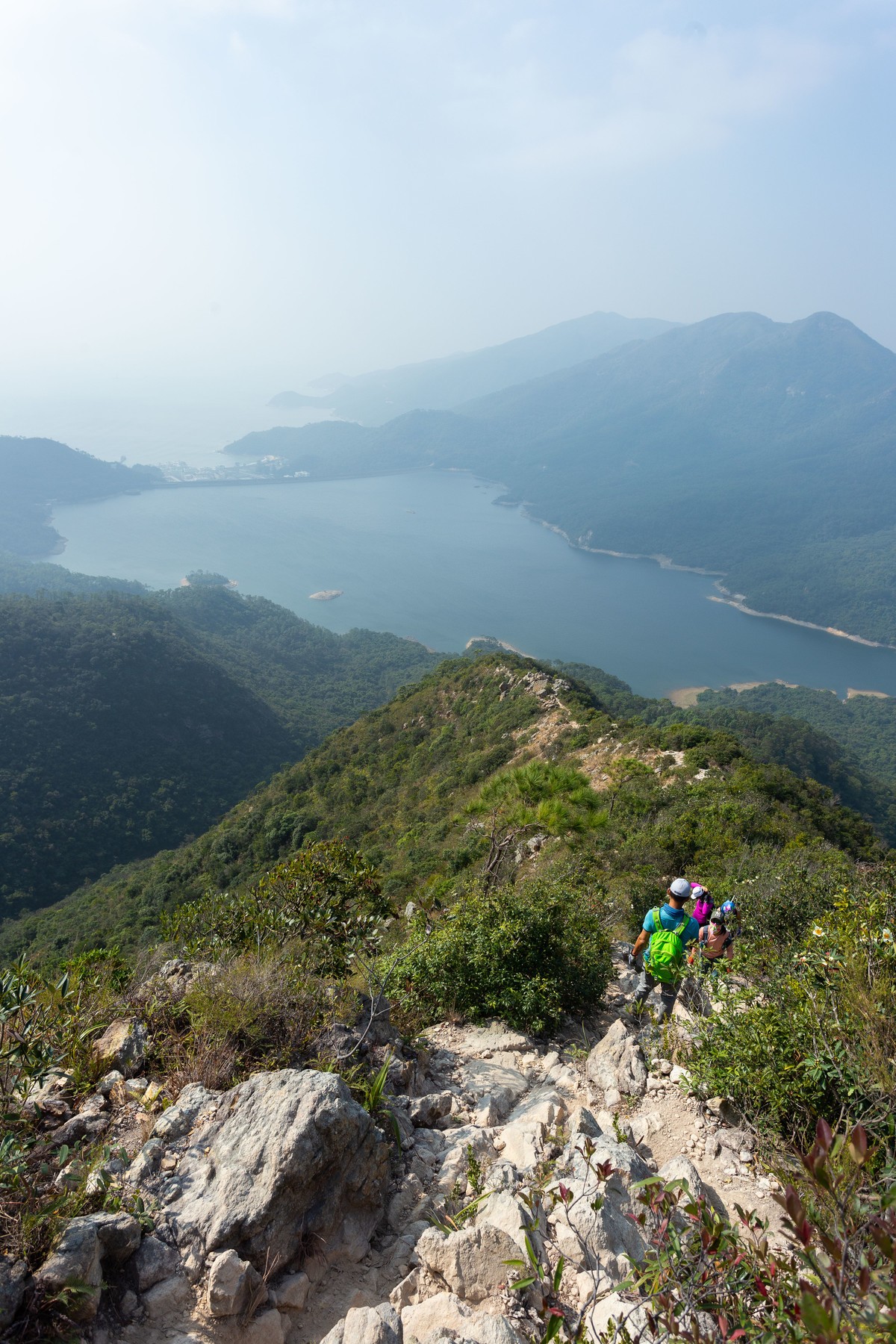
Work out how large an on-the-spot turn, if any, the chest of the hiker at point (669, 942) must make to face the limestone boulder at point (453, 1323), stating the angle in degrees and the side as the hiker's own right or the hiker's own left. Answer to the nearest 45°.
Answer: approximately 180°

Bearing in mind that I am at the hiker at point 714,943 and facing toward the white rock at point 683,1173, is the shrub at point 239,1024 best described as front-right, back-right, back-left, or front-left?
front-right

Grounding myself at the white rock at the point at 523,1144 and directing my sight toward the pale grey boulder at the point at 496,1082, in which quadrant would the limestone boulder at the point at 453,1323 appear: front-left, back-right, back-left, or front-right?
back-left

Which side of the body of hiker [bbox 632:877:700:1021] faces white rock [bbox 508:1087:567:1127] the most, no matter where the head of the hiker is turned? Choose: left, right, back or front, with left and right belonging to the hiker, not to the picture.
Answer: back

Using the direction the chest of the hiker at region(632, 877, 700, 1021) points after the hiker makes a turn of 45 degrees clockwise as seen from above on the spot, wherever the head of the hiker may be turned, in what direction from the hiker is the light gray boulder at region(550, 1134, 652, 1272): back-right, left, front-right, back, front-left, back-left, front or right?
back-right

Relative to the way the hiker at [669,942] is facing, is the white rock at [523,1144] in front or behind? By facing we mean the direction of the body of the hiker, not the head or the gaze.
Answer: behind

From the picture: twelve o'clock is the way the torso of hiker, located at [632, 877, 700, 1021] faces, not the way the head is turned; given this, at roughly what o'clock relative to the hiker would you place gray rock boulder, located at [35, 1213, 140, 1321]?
The gray rock boulder is roughly at 7 o'clock from the hiker.

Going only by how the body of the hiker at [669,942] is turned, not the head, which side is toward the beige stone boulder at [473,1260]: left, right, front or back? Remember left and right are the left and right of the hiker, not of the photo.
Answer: back

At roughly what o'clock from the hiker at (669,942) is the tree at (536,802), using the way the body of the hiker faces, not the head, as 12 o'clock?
The tree is roughly at 11 o'clock from the hiker.

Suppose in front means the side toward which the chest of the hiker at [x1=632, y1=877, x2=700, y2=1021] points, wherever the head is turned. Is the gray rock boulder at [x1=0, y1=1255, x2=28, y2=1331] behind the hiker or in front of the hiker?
behind

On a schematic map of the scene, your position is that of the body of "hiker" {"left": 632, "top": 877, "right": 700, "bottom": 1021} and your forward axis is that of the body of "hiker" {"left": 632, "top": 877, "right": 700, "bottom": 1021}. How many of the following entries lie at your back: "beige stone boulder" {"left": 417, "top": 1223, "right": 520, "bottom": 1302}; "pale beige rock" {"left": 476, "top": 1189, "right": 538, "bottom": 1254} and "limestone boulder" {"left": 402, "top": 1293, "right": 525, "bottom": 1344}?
3

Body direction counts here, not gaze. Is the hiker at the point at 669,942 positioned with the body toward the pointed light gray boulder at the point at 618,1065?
no

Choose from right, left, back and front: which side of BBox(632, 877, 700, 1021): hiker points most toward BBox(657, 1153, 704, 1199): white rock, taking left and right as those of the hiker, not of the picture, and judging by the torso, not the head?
back

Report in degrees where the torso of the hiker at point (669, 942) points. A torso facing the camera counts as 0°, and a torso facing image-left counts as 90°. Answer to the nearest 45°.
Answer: approximately 180°

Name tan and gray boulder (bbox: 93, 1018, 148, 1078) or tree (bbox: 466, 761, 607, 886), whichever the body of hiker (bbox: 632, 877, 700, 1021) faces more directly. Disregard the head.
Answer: the tree

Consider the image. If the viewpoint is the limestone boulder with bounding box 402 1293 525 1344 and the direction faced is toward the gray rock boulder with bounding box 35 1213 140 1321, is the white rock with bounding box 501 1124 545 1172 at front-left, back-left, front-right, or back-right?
back-right

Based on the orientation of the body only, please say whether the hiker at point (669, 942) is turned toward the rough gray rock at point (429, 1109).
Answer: no

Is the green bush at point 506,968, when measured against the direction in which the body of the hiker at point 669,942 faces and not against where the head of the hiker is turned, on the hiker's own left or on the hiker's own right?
on the hiker's own left

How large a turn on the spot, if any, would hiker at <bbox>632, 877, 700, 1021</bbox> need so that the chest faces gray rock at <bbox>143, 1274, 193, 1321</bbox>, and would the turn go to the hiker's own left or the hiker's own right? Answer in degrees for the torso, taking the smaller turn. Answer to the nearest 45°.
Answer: approximately 135° to the hiker's own left
